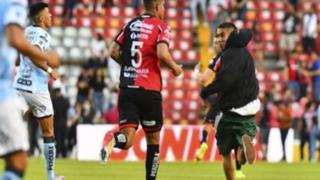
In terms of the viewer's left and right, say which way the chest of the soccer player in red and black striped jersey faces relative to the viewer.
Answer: facing away from the viewer and to the right of the viewer

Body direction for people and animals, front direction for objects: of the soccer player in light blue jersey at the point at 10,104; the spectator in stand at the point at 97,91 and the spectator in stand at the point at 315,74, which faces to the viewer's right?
the soccer player in light blue jersey

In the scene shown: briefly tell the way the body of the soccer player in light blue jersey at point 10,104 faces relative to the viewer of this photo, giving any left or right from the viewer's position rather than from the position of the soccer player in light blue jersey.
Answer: facing to the right of the viewer

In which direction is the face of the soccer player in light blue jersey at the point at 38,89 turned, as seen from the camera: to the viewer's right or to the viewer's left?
to the viewer's right
